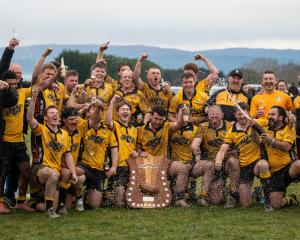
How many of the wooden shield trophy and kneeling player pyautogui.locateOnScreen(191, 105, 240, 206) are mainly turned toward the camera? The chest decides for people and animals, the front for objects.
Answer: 2

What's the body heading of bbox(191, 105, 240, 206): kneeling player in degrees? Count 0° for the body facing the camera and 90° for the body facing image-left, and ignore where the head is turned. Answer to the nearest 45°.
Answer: approximately 0°

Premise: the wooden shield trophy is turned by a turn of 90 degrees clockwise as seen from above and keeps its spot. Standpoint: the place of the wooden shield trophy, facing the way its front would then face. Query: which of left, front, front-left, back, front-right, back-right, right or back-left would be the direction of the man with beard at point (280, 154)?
back

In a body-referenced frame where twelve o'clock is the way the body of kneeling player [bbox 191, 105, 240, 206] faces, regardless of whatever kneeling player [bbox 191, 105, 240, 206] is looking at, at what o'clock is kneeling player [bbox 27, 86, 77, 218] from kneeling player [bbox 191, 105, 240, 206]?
kneeling player [bbox 27, 86, 77, 218] is roughly at 2 o'clock from kneeling player [bbox 191, 105, 240, 206].

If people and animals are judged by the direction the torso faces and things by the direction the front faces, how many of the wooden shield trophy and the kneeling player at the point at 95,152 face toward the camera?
2

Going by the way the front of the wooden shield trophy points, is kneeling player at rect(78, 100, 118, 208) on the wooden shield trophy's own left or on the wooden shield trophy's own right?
on the wooden shield trophy's own right

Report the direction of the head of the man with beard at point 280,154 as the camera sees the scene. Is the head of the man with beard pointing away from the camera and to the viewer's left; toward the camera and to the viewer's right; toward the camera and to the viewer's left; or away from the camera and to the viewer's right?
toward the camera and to the viewer's left

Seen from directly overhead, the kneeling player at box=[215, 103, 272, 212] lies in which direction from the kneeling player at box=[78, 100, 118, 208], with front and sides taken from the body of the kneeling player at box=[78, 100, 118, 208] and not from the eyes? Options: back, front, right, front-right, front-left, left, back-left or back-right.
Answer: left

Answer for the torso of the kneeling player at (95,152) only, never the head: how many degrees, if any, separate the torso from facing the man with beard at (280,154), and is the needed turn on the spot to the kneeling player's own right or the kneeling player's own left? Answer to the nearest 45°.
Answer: approximately 90° to the kneeling player's own left

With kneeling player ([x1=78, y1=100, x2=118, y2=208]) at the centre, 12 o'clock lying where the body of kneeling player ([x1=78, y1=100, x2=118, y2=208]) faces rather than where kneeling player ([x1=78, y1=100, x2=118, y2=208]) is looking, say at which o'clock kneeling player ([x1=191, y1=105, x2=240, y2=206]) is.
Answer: kneeling player ([x1=191, y1=105, x2=240, y2=206]) is roughly at 9 o'clock from kneeling player ([x1=78, y1=100, x2=118, y2=208]).
